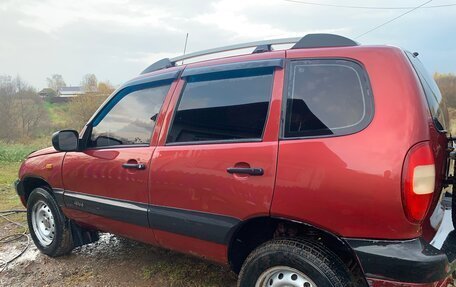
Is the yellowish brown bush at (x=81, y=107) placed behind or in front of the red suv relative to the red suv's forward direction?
in front

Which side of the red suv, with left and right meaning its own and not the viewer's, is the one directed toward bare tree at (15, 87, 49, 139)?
front

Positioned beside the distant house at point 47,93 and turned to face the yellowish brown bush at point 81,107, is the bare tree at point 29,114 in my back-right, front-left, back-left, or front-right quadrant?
front-right

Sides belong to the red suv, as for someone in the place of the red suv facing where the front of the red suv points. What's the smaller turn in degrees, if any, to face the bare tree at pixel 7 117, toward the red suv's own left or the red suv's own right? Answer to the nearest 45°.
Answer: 0° — it already faces it

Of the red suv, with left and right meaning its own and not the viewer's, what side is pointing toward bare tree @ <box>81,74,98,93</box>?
front

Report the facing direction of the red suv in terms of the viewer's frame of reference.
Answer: facing away from the viewer and to the left of the viewer
